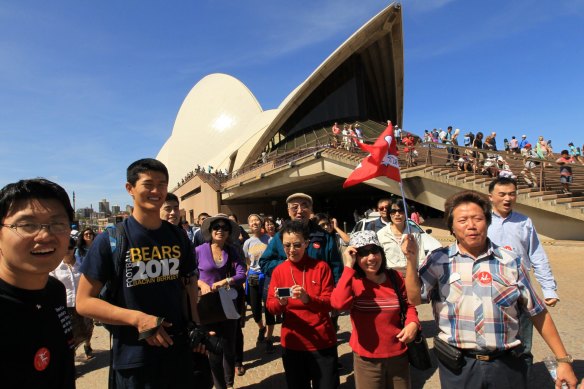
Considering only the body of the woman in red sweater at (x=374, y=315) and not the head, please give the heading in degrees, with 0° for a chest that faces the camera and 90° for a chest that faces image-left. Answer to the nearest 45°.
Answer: approximately 0°

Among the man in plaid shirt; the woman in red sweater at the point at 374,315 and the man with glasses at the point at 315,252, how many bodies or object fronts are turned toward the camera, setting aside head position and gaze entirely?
3

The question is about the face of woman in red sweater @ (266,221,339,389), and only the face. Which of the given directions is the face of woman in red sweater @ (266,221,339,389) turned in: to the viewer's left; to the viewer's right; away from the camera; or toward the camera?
toward the camera

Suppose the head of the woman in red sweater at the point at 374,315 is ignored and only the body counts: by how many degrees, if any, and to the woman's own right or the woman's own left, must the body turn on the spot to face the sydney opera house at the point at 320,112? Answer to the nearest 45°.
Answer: approximately 180°

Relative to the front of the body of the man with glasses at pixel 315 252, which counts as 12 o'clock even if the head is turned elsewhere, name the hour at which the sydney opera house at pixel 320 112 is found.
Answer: The sydney opera house is roughly at 6 o'clock from the man with glasses.

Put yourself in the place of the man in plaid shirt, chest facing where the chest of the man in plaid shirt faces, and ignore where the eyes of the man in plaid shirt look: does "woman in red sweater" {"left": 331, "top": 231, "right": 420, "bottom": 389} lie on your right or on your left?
on your right

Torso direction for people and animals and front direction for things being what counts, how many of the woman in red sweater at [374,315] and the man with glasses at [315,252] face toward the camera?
2

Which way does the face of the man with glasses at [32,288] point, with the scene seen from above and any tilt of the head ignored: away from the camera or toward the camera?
toward the camera

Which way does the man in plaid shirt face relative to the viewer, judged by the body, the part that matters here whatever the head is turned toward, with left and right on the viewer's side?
facing the viewer

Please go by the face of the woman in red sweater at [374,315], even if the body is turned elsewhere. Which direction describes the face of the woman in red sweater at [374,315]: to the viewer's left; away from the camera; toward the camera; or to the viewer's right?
toward the camera

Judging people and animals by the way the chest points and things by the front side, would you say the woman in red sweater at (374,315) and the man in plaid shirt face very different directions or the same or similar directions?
same or similar directions

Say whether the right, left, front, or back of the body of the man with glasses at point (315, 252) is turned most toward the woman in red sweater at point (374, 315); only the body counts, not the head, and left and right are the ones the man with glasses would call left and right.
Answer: front

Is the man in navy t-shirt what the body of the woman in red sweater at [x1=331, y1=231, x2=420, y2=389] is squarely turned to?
no

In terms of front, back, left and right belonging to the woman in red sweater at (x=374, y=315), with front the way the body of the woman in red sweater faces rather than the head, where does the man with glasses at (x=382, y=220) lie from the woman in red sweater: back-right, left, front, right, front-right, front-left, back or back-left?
back

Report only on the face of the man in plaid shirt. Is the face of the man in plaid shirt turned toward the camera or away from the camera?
toward the camera

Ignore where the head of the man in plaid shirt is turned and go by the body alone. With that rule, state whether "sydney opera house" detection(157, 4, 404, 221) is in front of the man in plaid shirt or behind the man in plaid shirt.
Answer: behind

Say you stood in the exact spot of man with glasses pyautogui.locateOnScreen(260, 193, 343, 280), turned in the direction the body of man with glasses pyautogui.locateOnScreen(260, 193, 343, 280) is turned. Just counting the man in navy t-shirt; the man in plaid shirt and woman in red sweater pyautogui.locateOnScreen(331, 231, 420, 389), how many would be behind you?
0
